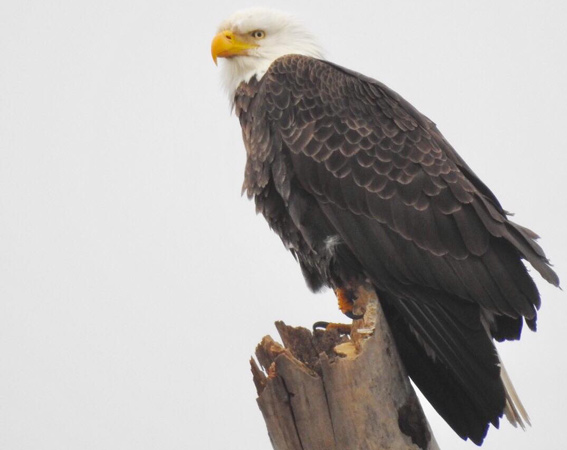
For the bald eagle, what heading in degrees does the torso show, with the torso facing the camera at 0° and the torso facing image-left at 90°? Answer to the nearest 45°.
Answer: approximately 90°
